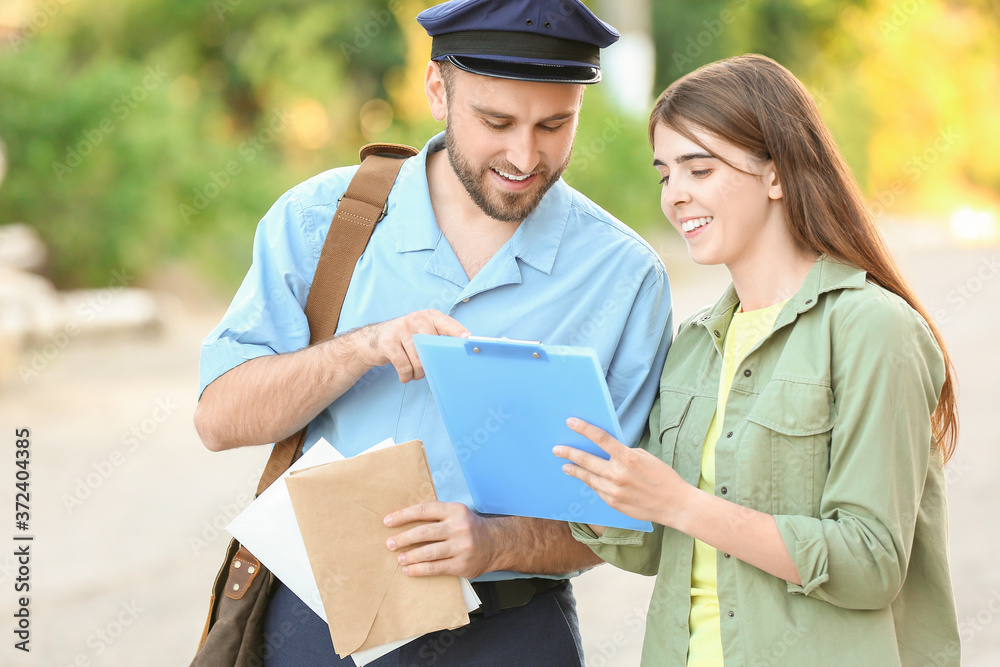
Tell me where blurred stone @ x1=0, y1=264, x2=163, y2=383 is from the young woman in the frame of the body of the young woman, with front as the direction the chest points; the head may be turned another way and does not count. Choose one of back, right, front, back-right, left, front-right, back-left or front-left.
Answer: right

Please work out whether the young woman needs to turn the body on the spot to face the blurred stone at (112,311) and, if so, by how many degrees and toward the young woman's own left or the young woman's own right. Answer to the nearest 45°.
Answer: approximately 90° to the young woman's own right

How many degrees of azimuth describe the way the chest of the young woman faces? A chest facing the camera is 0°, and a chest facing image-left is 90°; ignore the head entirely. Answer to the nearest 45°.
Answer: approximately 45°

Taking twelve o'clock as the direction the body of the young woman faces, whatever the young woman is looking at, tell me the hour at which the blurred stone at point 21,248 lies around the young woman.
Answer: The blurred stone is roughly at 3 o'clock from the young woman.

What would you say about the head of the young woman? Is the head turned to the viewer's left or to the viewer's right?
to the viewer's left
